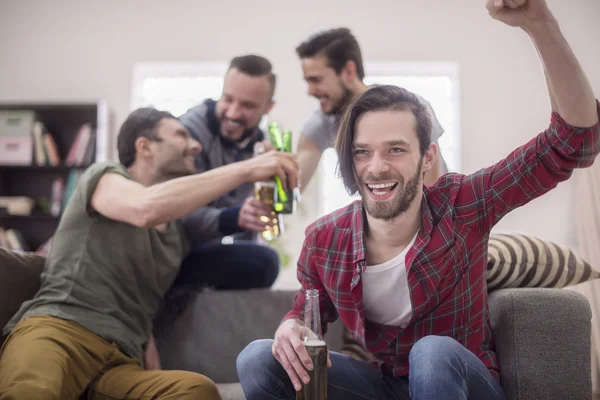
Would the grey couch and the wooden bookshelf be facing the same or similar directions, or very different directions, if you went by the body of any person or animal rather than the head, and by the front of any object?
same or similar directions

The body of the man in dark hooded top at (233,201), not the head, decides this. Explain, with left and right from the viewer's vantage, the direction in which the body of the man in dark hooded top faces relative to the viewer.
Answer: facing the viewer and to the right of the viewer

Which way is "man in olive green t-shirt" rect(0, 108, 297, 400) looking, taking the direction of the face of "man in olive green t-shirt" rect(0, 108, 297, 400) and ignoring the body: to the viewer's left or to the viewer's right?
to the viewer's right

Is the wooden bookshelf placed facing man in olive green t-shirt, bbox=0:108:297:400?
yes

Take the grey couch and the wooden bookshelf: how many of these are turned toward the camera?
2

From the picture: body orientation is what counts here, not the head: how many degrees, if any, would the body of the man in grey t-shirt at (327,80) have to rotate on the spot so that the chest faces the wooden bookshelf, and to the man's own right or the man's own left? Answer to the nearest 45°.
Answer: approximately 90° to the man's own right

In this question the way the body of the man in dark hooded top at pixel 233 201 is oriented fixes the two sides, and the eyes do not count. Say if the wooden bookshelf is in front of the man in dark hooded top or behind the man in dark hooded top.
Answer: behind

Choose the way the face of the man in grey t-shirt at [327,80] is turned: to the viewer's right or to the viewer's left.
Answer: to the viewer's left

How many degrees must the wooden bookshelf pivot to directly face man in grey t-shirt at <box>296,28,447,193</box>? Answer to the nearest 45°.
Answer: approximately 45° to its left

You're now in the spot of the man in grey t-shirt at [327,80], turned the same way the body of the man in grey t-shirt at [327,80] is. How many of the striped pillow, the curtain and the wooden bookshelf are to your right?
1

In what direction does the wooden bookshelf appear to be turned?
toward the camera

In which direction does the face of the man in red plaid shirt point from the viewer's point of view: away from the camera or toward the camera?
toward the camera

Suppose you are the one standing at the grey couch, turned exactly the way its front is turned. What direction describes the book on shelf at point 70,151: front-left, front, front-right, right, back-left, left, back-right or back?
back-right
